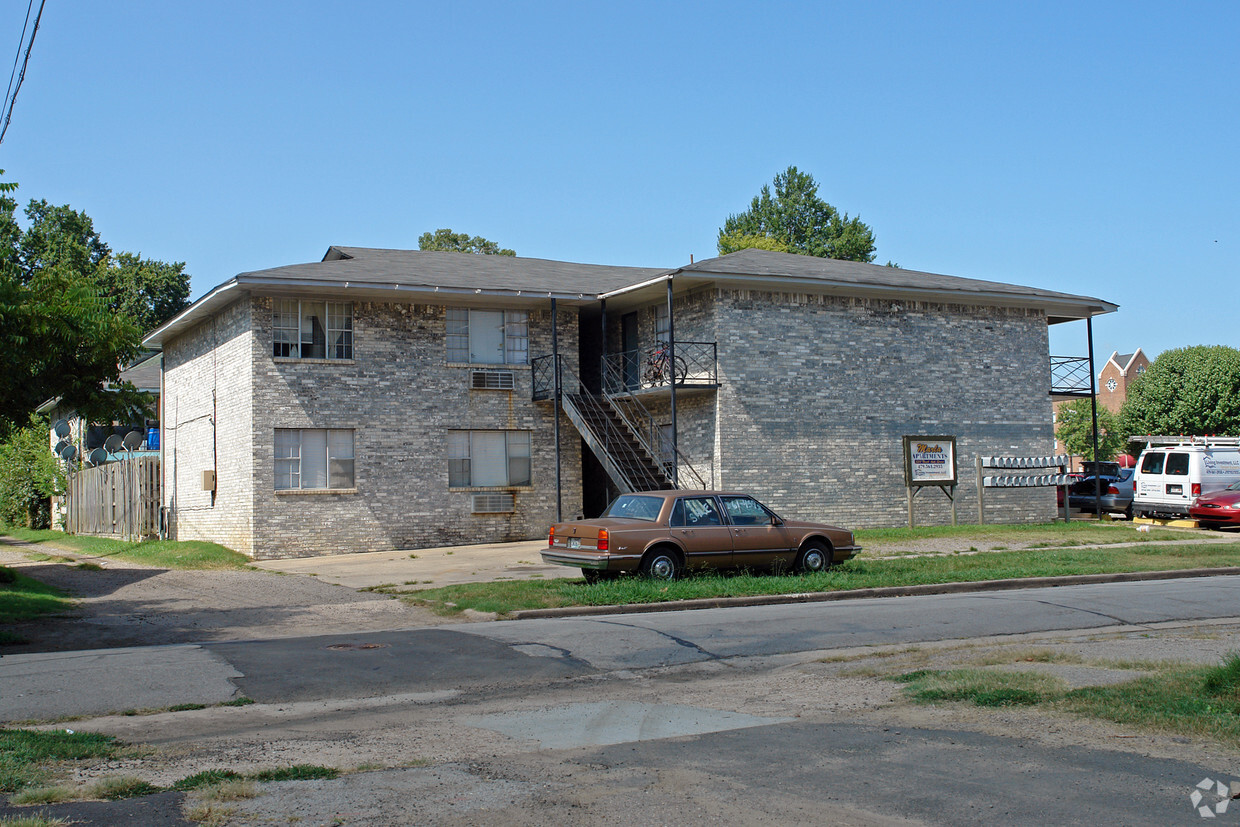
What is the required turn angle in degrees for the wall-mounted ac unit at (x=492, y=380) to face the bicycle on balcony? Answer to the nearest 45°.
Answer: approximately 45° to its left

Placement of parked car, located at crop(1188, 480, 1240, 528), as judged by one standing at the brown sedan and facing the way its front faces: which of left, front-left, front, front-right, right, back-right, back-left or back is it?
front

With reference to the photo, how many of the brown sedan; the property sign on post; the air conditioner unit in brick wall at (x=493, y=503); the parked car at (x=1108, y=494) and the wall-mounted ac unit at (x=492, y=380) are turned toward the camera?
3

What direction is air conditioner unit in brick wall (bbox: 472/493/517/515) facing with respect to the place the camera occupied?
facing the viewer

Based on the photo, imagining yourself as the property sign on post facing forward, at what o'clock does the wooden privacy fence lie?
The wooden privacy fence is roughly at 3 o'clock from the property sign on post.

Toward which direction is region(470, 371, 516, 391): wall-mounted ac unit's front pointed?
toward the camera

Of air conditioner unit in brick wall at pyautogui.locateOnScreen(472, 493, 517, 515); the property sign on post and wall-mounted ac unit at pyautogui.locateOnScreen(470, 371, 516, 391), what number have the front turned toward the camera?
3

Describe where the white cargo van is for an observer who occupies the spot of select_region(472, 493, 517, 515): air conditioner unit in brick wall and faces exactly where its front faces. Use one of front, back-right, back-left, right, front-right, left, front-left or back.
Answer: left

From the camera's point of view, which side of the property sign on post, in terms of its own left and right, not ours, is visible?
front

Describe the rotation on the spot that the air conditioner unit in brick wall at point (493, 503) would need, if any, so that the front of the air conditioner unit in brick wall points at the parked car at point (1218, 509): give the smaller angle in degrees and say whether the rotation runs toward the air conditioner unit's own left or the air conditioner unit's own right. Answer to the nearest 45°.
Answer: approximately 90° to the air conditioner unit's own left

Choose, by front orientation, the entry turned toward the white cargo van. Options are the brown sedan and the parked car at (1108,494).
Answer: the brown sedan
